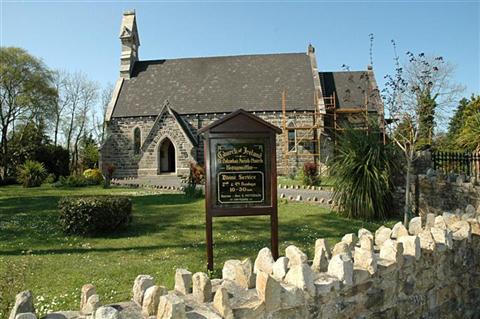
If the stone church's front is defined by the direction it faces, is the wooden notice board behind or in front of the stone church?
in front

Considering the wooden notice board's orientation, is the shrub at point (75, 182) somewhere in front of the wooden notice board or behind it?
behind

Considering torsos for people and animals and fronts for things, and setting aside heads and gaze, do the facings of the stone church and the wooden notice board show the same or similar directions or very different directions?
same or similar directions

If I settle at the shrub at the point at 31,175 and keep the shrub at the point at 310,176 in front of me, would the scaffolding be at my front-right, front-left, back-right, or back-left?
front-left

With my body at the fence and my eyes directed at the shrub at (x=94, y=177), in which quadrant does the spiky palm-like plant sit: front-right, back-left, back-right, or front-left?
front-left

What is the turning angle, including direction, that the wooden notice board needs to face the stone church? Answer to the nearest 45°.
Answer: approximately 180°

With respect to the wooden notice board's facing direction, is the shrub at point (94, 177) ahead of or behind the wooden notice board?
behind

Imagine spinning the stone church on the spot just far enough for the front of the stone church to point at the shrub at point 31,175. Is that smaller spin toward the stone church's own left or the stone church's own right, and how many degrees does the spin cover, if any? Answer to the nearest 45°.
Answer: approximately 45° to the stone church's own right

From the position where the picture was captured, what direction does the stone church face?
facing the viewer

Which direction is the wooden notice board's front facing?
toward the camera

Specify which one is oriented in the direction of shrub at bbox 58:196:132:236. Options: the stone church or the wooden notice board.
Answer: the stone church

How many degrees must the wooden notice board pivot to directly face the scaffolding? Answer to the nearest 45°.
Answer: approximately 180°

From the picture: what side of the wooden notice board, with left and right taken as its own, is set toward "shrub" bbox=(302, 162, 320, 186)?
back

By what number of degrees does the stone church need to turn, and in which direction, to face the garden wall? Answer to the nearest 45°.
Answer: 0° — it already faces it

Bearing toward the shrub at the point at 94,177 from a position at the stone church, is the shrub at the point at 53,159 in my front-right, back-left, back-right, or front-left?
front-right

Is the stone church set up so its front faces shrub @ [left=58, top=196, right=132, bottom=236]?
yes
